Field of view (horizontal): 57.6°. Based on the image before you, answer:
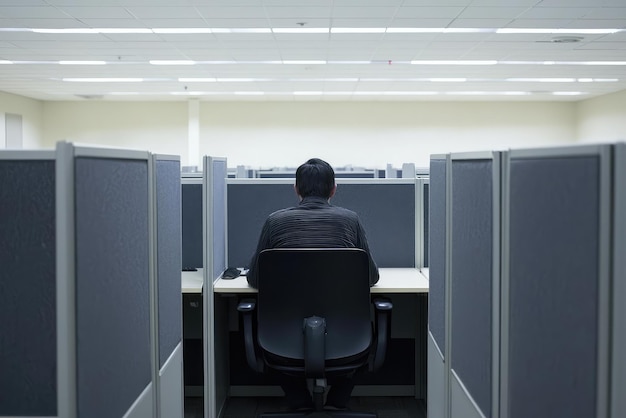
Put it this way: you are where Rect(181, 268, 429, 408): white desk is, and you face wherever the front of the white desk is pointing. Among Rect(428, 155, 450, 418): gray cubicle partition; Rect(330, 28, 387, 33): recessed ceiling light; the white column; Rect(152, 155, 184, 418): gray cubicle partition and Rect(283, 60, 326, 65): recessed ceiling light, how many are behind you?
3

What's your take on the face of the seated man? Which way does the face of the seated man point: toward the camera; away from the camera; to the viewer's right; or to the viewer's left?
away from the camera

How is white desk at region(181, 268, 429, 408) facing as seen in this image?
toward the camera

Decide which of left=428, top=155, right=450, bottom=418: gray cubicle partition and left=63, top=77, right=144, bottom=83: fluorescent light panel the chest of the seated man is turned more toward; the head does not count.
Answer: the fluorescent light panel

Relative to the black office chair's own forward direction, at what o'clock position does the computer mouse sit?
The computer mouse is roughly at 11 o'clock from the black office chair.

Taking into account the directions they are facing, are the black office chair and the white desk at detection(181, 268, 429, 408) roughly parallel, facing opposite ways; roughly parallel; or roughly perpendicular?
roughly parallel, facing opposite ways

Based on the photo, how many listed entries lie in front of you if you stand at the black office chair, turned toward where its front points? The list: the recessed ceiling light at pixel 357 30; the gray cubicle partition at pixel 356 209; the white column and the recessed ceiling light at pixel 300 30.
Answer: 4

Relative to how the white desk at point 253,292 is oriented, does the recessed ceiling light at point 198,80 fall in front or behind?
behind

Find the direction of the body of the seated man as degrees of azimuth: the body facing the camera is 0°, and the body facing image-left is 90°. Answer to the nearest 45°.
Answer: approximately 180°

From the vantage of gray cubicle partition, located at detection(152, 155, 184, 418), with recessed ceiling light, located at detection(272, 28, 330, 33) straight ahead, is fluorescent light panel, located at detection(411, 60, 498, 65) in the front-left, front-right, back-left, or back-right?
front-right

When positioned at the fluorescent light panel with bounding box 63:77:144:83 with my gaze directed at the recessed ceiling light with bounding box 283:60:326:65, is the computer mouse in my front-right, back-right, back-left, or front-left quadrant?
front-right

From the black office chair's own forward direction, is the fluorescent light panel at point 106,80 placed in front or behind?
in front

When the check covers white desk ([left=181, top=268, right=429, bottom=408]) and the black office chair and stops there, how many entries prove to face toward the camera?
1

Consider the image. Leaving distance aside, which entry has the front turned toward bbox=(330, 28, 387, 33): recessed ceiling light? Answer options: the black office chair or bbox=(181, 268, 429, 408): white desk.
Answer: the black office chair

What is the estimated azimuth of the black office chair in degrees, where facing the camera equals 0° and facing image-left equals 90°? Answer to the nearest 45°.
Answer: approximately 180°

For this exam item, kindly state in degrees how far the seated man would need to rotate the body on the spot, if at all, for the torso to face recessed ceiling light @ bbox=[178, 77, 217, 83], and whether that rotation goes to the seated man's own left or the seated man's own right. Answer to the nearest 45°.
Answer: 0° — they already face it
